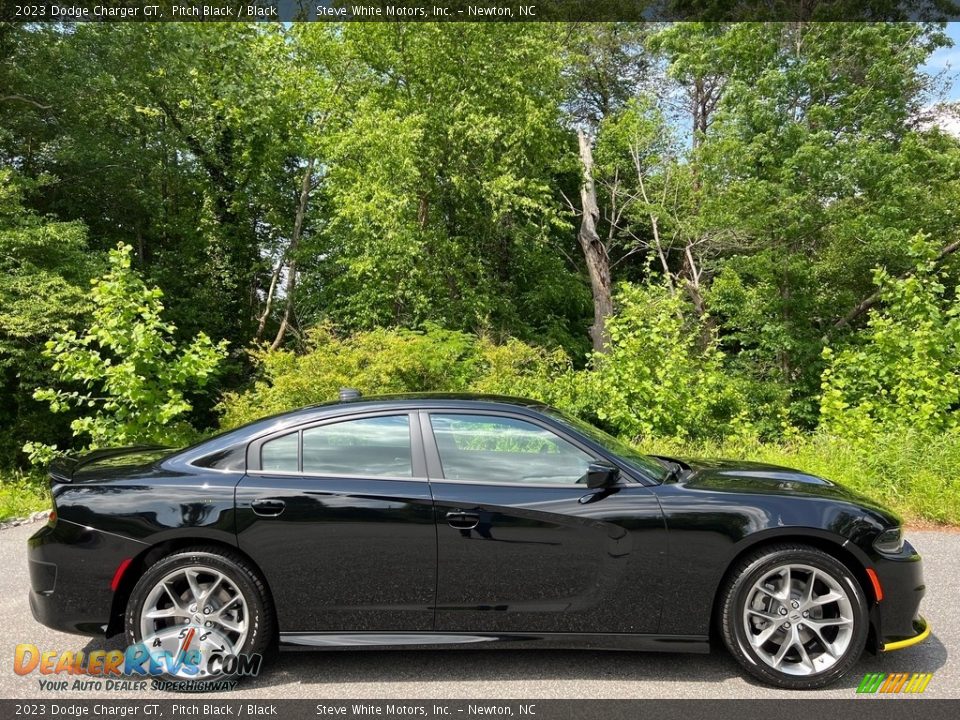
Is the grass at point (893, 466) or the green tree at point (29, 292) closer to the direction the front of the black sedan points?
the grass

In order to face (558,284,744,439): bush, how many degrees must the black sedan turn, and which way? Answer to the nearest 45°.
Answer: approximately 90° to its left

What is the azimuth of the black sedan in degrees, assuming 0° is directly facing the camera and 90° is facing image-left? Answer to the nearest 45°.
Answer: approximately 270°

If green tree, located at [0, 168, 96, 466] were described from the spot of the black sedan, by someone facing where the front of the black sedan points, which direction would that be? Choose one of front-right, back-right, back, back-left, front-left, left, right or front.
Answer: back-left

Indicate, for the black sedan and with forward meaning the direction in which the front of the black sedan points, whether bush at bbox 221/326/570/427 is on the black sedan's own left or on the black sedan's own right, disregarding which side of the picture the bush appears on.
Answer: on the black sedan's own left

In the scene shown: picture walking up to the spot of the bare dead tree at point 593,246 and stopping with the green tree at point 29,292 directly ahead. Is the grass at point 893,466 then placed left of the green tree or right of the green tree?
left

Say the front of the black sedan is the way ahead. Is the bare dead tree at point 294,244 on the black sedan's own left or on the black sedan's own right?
on the black sedan's own left

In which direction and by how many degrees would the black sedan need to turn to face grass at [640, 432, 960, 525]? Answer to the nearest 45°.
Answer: approximately 45° to its left

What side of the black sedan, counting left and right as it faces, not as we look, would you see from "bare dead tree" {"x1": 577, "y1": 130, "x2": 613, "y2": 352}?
left

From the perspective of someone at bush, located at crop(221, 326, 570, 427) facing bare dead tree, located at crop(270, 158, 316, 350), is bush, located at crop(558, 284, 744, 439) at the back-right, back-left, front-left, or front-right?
back-right

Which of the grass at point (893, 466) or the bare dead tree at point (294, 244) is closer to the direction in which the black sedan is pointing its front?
the grass

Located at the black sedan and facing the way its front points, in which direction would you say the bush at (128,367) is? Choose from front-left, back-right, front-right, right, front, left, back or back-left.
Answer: back-left
